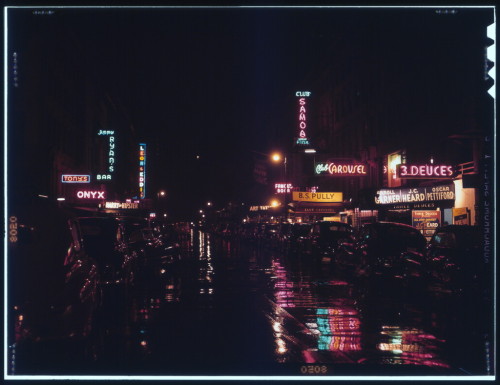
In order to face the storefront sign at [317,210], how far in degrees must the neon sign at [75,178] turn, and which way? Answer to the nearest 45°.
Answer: approximately 90° to its left

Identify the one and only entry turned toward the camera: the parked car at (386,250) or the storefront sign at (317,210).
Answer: the storefront sign

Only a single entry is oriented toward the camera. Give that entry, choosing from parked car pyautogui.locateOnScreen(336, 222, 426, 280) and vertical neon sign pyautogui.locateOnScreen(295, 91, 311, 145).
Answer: the vertical neon sign

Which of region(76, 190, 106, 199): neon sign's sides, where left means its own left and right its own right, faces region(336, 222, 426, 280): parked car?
front

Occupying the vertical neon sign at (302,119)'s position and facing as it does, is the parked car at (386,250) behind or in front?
in front

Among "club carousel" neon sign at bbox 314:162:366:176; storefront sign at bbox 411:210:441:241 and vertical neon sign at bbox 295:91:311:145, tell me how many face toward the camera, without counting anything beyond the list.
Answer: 3

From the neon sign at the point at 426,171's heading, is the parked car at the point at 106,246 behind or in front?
in front

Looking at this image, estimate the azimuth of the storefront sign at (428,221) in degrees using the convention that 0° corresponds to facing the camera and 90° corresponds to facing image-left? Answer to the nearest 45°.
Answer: approximately 0°

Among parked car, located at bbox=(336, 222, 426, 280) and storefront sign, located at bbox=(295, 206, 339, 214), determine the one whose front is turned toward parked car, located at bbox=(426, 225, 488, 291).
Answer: the storefront sign

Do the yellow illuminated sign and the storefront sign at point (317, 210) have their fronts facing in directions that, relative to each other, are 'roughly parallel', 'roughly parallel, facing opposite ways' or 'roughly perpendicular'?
roughly parallel

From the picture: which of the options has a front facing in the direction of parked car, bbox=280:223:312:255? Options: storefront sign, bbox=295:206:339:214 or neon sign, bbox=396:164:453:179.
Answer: the storefront sign

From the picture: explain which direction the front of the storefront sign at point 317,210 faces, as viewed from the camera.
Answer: facing the viewer

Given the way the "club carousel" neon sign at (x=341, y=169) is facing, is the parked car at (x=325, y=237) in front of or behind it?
in front

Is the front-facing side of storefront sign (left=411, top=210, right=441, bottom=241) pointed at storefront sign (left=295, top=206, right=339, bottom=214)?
no

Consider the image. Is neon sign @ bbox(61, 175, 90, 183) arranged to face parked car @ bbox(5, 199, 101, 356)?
yes
